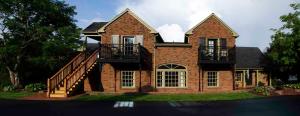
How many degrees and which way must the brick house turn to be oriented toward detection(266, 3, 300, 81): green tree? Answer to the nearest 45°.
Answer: approximately 90° to its left

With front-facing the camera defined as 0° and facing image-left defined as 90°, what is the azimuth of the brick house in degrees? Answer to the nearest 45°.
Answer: approximately 0°

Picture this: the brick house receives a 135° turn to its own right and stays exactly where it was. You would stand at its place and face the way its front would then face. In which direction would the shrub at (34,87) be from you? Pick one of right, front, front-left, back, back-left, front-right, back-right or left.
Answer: front-left

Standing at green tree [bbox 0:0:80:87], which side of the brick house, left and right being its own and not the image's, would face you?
right

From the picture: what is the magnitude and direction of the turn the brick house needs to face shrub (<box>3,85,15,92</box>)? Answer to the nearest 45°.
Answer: approximately 90° to its right

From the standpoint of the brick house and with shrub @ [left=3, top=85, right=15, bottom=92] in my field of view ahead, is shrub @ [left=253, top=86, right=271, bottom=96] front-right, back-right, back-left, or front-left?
back-left
